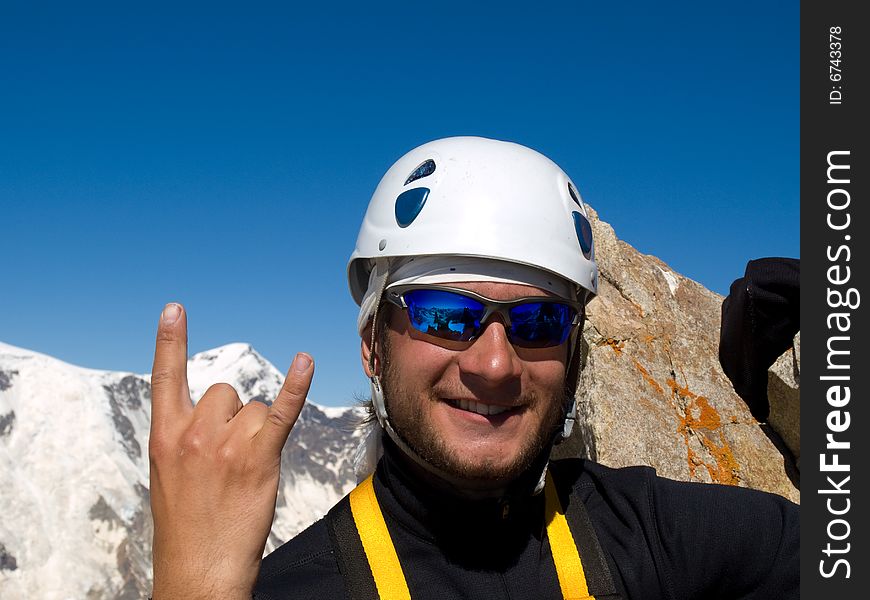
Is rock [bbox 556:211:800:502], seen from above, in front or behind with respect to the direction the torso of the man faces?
behind

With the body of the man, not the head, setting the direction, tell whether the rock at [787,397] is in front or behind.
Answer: behind

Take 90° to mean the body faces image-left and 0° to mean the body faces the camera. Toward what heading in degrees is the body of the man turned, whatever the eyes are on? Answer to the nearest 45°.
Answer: approximately 0°
